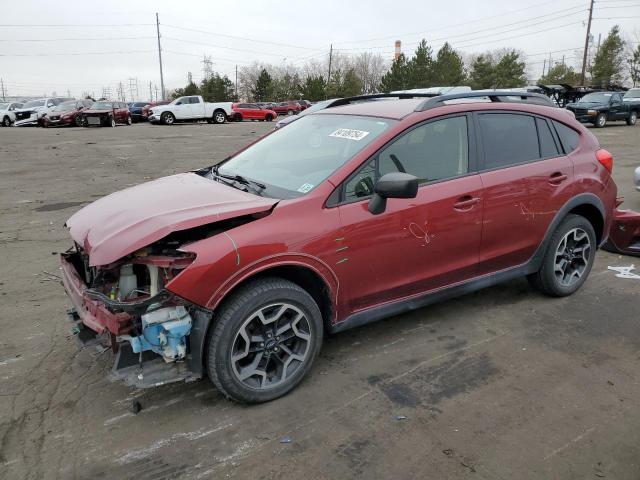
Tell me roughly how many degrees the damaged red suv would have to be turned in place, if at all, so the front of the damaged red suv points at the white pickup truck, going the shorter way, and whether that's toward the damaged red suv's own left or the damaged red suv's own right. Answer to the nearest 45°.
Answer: approximately 135° to the damaged red suv's own right

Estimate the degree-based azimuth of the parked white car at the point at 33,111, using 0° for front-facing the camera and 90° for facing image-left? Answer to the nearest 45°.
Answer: approximately 45°

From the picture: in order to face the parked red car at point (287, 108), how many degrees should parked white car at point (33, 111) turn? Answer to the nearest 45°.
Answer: approximately 135° to its left

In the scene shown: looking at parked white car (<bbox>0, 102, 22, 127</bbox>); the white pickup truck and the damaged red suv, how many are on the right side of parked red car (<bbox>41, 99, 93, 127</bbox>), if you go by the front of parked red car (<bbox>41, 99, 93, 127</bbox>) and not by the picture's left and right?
1

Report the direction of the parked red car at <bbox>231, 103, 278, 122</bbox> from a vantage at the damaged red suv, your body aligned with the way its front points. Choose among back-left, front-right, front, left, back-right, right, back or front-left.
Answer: back-right

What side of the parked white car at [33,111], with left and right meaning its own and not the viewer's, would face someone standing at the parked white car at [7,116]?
right

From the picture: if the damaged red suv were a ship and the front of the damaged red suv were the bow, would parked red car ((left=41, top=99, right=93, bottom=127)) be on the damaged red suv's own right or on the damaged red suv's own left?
on the damaged red suv's own right

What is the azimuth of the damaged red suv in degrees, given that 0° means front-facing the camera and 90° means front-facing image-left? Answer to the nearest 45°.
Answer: approximately 45°
